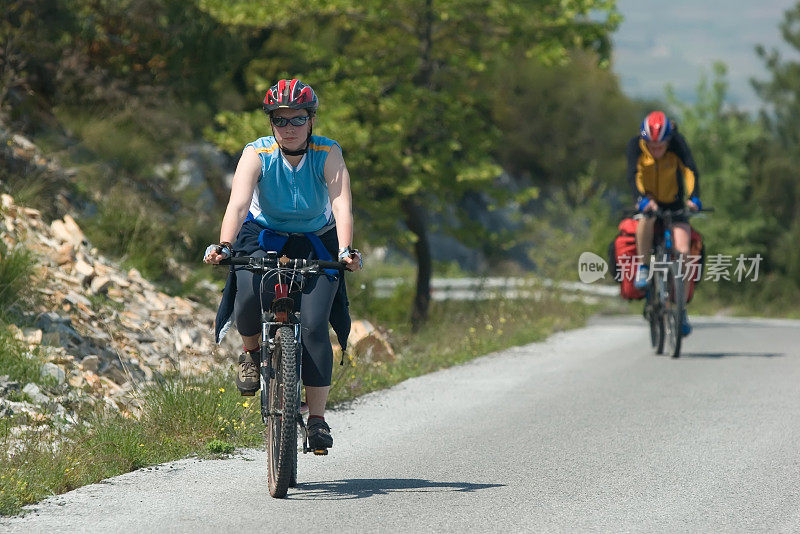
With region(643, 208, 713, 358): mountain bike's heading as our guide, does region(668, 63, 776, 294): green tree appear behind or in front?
behind

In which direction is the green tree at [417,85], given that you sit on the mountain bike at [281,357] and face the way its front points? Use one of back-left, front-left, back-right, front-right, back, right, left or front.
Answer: back

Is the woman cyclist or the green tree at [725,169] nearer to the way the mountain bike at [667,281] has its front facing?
the woman cyclist

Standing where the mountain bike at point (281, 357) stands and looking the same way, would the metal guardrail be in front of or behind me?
behind

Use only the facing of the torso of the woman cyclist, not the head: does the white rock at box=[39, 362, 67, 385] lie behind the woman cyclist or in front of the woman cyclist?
behind

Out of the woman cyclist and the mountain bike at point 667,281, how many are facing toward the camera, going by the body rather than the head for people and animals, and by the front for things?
2

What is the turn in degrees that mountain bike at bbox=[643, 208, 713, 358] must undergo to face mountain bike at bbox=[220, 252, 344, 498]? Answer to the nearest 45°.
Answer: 0° — it already faces it

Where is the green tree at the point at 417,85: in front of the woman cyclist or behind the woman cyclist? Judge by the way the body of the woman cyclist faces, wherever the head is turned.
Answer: behind

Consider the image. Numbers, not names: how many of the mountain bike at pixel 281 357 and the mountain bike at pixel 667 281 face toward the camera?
2
